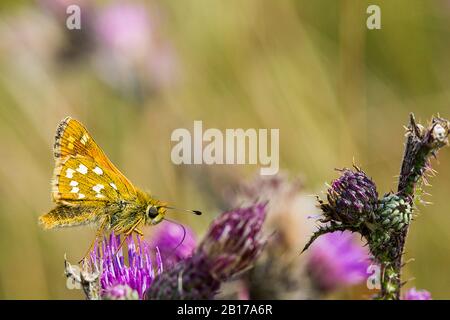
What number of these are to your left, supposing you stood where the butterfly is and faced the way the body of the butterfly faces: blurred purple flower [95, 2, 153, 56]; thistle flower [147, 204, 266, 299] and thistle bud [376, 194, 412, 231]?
1

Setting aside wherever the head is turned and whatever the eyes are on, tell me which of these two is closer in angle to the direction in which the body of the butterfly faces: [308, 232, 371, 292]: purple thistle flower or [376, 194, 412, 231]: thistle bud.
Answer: the thistle bud

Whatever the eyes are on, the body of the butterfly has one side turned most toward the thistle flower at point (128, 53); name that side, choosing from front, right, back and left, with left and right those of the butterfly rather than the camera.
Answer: left

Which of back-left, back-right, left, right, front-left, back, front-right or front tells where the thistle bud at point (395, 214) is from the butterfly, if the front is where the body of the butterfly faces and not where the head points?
front-right

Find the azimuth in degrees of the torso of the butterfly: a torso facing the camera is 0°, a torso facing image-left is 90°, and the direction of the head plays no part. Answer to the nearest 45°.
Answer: approximately 270°

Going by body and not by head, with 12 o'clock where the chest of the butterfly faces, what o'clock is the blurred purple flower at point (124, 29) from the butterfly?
The blurred purple flower is roughly at 9 o'clock from the butterfly.

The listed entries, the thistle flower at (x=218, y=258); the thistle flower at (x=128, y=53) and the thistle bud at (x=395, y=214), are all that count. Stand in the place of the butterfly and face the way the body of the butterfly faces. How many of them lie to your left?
1

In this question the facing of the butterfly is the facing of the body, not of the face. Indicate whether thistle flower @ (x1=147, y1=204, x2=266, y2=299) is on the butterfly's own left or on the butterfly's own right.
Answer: on the butterfly's own right

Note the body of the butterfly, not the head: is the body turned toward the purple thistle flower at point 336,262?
yes
